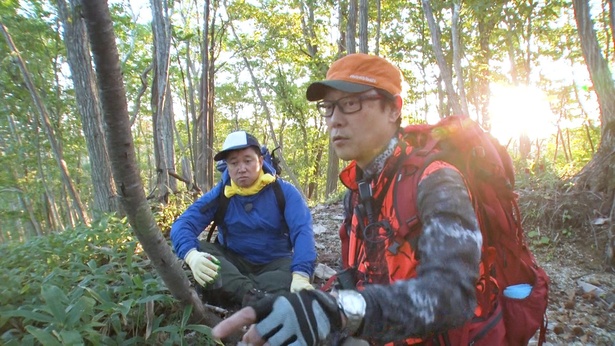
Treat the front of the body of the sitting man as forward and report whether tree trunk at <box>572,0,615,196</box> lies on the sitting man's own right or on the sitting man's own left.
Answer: on the sitting man's own left

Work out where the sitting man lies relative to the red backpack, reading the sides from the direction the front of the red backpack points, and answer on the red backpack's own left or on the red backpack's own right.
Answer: on the red backpack's own left

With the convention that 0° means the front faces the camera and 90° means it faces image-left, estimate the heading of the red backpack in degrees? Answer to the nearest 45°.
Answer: approximately 225°

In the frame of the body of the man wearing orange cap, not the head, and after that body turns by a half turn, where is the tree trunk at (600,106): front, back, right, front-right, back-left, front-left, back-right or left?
front

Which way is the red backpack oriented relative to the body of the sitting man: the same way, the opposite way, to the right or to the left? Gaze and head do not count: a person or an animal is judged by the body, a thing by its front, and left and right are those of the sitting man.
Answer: to the left

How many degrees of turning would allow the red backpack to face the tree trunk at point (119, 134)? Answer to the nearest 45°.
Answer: approximately 180°

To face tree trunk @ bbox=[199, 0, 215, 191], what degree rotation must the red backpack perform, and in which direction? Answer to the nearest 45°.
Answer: approximately 90° to its left

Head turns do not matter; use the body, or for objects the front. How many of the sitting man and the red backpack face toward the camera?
1
